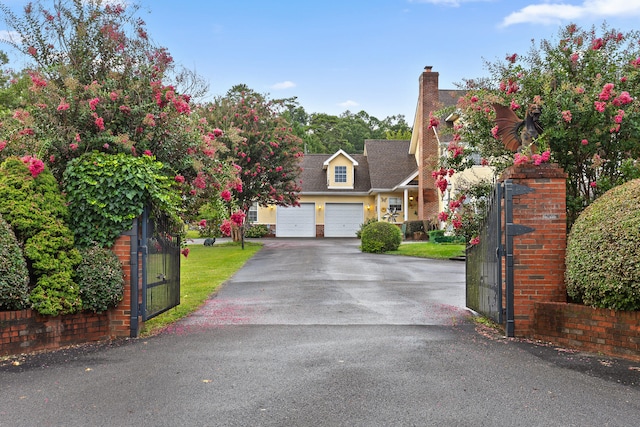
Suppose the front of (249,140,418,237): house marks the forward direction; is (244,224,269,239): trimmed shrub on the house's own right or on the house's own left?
on the house's own right

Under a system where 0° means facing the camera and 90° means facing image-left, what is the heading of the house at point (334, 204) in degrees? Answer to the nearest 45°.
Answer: approximately 0°

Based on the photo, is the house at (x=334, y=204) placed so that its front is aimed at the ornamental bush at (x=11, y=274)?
yes

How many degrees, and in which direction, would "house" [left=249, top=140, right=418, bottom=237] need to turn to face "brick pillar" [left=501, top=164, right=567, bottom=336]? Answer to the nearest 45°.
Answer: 0° — it already faces it

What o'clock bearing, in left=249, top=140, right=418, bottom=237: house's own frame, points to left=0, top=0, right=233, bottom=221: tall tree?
The tall tree is roughly at 12 o'clock from the house.

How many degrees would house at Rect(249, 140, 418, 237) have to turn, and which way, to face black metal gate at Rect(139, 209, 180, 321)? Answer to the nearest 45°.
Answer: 0° — it already faces it

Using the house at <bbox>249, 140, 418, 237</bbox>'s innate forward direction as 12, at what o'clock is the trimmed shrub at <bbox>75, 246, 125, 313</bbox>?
The trimmed shrub is roughly at 12 o'clock from the house.
